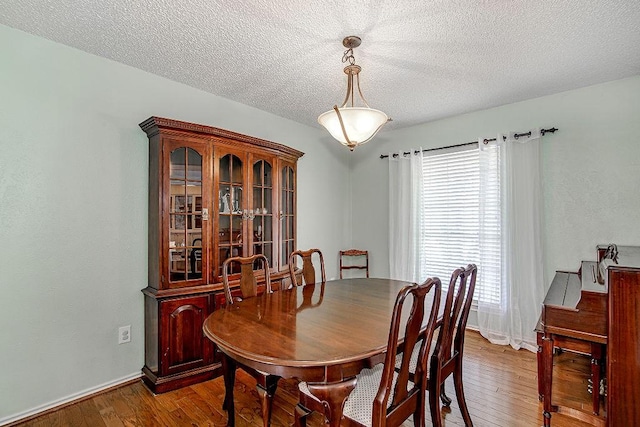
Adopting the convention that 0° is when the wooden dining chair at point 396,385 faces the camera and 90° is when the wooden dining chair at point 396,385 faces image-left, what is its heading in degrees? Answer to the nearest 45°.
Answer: approximately 135°

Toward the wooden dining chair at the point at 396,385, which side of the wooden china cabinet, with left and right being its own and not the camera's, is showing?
front

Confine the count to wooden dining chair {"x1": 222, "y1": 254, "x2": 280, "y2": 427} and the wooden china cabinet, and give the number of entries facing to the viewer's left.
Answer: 0

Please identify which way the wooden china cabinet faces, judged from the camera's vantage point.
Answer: facing the viewer and to the right of the viewer

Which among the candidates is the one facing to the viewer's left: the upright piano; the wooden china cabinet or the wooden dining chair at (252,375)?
the upright piano

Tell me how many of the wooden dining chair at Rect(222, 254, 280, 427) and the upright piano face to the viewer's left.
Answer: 1

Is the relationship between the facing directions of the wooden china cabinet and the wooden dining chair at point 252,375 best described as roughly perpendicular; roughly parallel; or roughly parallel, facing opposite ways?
roughly parallel

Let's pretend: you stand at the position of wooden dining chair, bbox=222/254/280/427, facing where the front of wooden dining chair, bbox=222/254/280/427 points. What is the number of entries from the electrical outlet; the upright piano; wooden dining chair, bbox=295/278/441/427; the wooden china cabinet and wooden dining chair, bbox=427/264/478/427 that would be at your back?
2

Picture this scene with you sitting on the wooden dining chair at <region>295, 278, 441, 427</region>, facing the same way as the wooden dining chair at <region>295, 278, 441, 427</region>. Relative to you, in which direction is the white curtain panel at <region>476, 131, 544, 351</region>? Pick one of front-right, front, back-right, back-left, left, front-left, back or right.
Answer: right

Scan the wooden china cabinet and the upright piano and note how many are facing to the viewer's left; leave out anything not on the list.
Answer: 1

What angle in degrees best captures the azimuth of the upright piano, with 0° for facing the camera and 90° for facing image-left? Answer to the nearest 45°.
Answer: approximately 90°

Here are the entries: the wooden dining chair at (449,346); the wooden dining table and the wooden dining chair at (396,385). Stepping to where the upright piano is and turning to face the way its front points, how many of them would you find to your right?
0

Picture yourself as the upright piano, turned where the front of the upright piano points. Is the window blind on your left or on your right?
on your right

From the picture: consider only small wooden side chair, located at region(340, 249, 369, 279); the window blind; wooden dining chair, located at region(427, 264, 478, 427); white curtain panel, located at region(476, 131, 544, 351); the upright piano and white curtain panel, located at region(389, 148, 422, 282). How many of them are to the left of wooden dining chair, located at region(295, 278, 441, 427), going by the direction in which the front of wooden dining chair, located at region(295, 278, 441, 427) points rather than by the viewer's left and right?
0

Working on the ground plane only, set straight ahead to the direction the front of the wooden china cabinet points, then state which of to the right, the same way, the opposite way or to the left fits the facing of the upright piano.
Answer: the opposite way

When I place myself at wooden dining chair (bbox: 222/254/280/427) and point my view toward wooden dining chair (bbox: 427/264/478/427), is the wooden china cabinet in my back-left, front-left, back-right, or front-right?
back-left

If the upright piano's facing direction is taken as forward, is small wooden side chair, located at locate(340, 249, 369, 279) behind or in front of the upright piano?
in front
